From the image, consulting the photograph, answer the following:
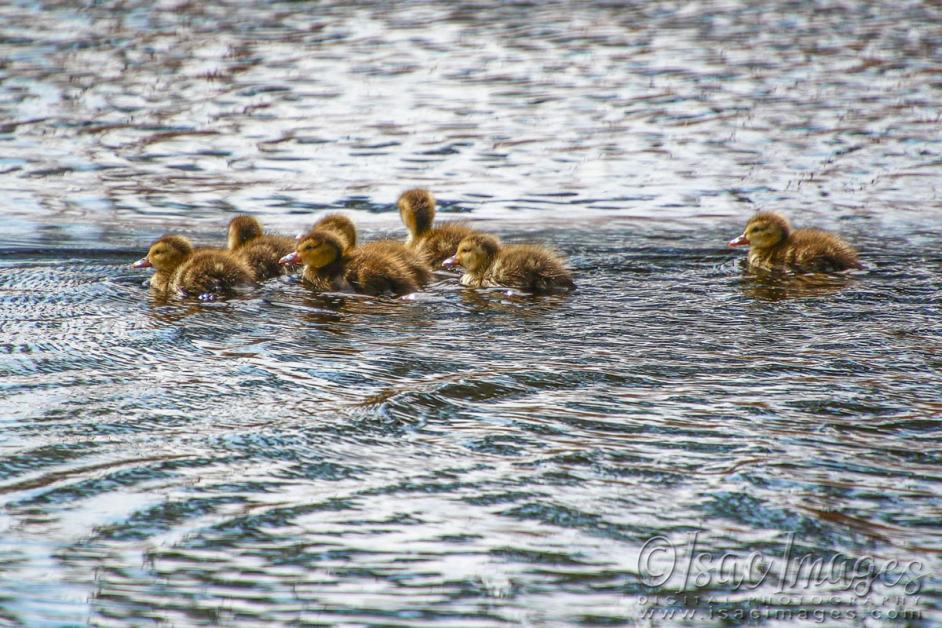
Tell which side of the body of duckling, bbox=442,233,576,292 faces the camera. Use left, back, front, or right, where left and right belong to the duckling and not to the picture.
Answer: left

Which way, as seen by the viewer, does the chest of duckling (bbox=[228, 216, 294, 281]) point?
to the viewer's left

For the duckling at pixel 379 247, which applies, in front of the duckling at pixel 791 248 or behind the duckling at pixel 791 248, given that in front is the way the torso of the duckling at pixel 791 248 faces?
in front

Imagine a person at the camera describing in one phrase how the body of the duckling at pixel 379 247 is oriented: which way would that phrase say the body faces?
to the viewer's left

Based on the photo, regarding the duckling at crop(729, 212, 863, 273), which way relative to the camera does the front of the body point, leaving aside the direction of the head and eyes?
to the viewer's left

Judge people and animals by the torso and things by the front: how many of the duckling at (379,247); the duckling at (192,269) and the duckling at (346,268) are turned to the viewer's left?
3

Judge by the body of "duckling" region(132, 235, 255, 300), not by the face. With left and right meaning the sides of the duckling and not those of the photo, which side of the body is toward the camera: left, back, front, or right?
left

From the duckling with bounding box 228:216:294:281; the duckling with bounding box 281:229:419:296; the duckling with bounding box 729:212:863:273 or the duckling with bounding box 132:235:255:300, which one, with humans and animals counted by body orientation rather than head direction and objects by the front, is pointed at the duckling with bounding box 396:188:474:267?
the duckling with bounding box 729:212:863:273

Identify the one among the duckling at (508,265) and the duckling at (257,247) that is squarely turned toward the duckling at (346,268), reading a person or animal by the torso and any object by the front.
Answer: the duckling at (508,265)

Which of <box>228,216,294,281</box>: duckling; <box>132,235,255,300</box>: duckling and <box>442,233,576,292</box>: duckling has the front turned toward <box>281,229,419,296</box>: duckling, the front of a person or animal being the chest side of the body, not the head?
<box>442,233,576,292</box>: duckling

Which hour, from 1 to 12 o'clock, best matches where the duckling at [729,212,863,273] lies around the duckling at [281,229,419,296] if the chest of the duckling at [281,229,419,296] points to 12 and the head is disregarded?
the duckling at [729,212,863,273] is roughly at 6 o'clock from the duckling at [281,229,419,296].

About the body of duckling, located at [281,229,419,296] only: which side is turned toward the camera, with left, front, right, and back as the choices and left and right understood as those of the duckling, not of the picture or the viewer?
left
